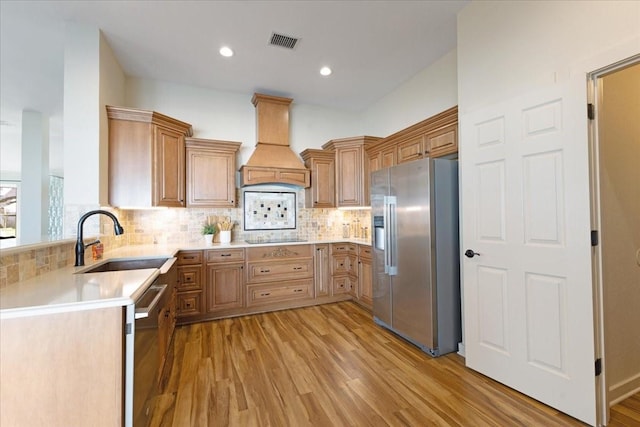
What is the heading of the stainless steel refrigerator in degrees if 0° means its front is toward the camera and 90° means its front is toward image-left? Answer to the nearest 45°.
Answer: approximately 45°

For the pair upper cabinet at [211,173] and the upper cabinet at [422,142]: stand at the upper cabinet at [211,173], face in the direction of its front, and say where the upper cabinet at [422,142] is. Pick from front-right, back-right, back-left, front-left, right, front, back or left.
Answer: front-left

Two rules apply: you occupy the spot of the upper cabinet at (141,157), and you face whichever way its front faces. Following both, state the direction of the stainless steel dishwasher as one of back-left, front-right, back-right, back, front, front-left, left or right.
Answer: front-right

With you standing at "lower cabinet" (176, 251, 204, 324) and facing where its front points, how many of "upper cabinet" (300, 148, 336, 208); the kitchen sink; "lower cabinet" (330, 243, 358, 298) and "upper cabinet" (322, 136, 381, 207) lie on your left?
3

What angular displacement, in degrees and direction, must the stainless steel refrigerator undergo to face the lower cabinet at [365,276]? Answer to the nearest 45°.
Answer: approximately 90° to its right

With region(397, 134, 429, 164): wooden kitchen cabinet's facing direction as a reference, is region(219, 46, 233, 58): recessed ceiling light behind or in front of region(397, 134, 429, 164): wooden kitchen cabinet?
in front

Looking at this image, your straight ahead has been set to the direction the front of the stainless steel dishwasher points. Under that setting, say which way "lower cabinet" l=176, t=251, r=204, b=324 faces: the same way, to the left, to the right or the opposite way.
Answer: to the right
